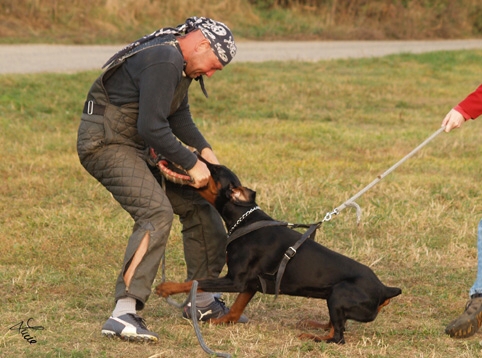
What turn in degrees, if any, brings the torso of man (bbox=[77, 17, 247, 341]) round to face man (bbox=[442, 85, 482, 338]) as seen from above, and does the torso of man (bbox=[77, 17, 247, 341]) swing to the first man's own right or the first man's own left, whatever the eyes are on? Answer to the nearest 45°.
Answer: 0° — they already face them

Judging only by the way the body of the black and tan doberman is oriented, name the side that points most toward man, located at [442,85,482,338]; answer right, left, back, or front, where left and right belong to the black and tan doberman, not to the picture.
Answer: back

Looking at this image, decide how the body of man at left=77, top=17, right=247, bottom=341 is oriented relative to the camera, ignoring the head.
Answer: to the viewer's right

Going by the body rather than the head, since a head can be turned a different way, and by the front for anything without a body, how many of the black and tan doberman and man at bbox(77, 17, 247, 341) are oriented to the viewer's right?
1

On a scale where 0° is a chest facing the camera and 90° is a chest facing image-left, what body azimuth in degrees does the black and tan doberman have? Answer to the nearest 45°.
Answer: approximately 90°

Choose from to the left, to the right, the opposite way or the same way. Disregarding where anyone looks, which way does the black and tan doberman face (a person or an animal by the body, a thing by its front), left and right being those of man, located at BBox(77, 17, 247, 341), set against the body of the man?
the opposite way

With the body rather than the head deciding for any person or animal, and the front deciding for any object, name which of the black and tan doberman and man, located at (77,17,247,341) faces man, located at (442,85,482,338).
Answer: man, located at (77,17,247,341)

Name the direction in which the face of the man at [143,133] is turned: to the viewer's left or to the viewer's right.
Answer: to the viewer's right

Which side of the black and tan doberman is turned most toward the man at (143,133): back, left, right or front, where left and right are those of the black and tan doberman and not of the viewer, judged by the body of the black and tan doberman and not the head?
front

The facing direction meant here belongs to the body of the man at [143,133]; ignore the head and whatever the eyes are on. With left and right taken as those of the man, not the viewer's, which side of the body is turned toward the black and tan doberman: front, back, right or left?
front
